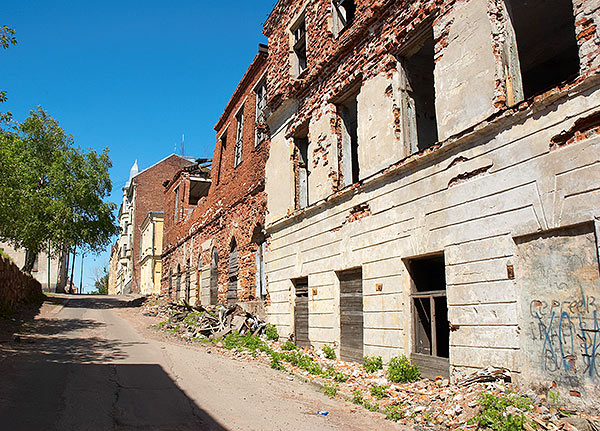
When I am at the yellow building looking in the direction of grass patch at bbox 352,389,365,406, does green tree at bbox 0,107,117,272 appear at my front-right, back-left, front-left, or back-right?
front-right

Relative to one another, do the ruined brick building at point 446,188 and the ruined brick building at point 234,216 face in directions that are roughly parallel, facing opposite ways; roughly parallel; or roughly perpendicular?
roughly parallel

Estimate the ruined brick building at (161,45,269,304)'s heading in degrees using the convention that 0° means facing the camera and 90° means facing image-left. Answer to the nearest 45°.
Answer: approximately 45°

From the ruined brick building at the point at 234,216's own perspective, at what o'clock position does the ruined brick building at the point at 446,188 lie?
the ruined brick building at the point at 446,188 is roughly at 10 o'clock from the ruined brick building at the point at 234,216.

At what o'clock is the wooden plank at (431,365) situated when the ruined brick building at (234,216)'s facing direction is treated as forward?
The wooden plank is roughly at 10 o'clock from the ruined brick building.

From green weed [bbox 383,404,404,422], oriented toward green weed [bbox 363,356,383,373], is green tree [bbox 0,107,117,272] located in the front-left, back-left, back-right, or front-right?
front-left

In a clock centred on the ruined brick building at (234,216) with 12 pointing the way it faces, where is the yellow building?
The yellow building is roughly at 4 o'clock from the ruined brick building.

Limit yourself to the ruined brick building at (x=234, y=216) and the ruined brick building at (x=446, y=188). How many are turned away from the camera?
0

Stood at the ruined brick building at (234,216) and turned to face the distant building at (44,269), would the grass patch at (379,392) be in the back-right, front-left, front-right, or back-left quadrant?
back-left

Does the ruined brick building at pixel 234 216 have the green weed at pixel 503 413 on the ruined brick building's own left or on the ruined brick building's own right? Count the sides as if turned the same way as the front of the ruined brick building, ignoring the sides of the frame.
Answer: on the ruined brick building's own left
